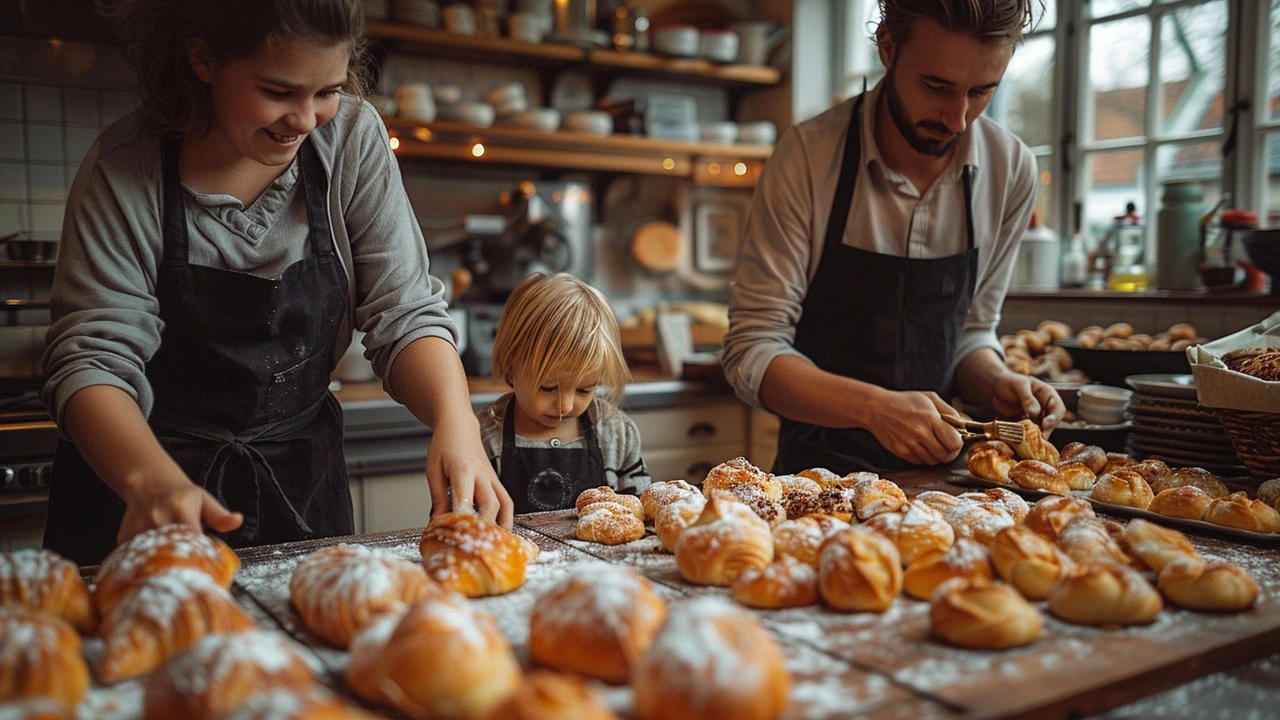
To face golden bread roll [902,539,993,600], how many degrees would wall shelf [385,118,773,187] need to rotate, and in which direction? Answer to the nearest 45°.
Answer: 0° — it already faces it

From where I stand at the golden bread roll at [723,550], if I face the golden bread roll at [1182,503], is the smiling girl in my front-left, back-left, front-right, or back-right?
back-left

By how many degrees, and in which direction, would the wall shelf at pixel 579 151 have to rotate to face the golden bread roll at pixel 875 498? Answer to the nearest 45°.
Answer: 0° — it already faces it

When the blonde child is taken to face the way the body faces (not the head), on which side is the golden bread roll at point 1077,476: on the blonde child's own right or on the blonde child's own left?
on the blonde child's own left

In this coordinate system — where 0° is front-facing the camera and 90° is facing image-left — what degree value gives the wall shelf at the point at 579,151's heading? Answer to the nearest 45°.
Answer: approximately 0°

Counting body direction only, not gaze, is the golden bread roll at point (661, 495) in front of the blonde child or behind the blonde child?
in front

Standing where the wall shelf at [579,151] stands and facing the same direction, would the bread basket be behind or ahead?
ahead

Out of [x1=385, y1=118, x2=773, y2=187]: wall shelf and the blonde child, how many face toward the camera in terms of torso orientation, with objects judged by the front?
2

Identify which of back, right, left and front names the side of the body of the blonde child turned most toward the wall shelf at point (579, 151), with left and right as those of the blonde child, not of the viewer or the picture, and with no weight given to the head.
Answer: back

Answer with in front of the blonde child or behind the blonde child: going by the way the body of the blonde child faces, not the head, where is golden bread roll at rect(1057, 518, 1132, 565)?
in front

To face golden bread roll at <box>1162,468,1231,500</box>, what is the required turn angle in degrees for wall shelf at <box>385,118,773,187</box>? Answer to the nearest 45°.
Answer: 0° — it already faces it
